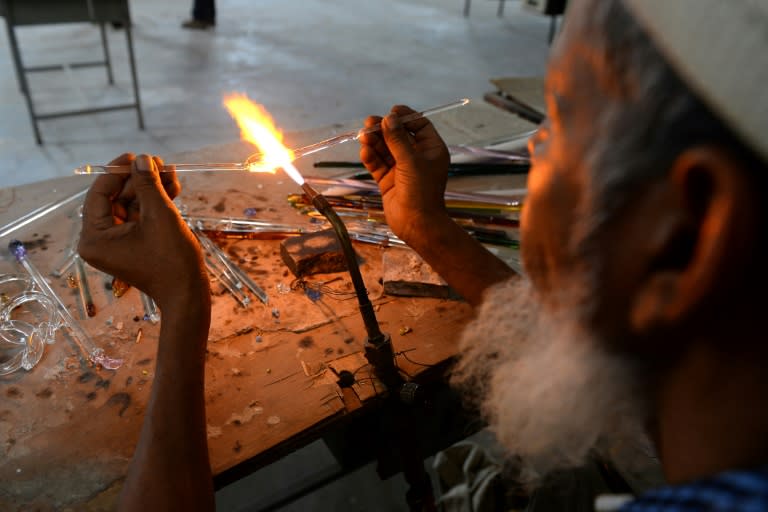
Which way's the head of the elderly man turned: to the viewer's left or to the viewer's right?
to the viewer's left

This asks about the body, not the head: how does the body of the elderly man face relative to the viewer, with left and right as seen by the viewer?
facing away from the viewer and to the left of the viewer

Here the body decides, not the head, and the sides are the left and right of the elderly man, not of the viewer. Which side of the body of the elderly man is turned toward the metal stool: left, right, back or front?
front

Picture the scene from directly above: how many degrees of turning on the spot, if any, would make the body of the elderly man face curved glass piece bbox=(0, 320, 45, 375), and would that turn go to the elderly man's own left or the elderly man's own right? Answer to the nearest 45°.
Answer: approximately 45° to the elderly man's own left
